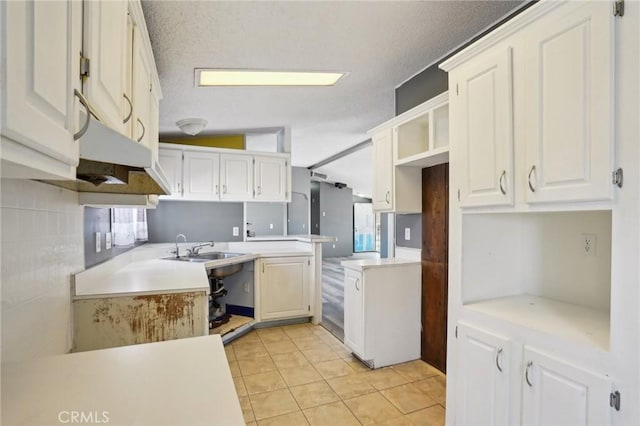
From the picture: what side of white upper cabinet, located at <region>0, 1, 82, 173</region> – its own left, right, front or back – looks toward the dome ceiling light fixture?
left

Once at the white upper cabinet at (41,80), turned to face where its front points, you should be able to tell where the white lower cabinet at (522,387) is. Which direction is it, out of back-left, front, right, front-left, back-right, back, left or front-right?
front-left

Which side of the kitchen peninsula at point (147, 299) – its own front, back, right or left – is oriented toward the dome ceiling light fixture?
back

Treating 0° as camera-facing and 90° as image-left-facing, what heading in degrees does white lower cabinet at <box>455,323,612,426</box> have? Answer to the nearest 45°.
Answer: approximately 45°

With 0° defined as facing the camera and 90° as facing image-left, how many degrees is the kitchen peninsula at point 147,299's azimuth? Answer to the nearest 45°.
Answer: approximately 0°

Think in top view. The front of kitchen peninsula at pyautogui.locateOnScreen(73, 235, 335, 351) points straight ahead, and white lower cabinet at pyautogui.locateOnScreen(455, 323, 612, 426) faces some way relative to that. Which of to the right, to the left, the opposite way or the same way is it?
to the right

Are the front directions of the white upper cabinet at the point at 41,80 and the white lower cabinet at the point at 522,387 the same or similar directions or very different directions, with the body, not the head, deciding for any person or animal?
very different directions

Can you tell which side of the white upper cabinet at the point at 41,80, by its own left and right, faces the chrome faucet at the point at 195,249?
left

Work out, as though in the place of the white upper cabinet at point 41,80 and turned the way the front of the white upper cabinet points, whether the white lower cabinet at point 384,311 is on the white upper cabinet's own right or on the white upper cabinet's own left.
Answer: on the white upper cabinet's own left
